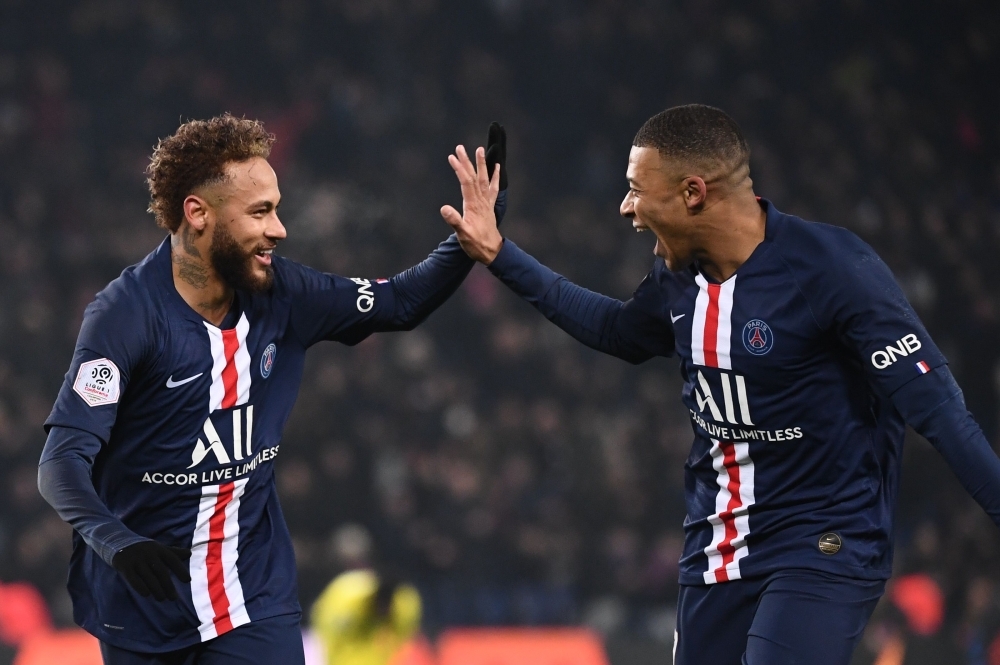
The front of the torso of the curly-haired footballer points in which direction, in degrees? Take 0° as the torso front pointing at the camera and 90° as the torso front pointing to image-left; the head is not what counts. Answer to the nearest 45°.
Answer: approximately 315°
